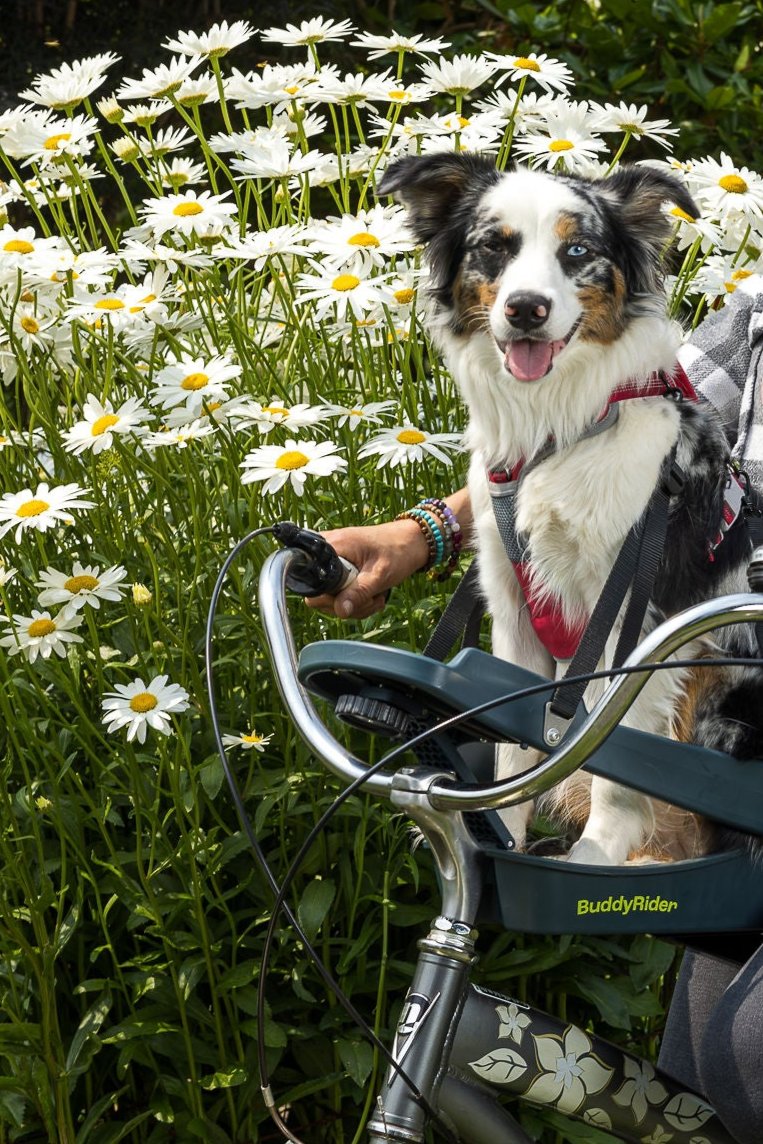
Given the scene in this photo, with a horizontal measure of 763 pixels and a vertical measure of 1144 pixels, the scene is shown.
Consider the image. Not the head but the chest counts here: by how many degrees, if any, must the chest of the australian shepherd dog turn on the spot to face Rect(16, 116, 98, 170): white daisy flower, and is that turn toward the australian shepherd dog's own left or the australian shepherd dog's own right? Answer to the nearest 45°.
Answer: approximately 90° to the australian shepherd dog's own right

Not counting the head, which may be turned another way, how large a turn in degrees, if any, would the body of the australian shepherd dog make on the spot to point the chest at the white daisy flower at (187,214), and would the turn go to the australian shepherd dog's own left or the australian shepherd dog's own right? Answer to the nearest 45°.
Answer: approximately 90° to the australian shepherd dog's own right

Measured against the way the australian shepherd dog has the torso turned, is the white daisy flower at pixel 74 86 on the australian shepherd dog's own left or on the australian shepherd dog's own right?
on the australian shepherd dog's own right

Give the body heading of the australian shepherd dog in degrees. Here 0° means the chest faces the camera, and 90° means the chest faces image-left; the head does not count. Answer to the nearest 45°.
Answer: approximately 45°

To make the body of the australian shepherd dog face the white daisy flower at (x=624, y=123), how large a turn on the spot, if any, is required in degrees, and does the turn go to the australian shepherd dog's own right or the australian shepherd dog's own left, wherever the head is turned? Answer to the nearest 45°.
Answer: approximately 135° to the australian shepherd dog's own right

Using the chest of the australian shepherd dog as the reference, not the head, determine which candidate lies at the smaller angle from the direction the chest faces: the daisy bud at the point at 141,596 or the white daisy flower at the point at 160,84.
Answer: the daisy bud

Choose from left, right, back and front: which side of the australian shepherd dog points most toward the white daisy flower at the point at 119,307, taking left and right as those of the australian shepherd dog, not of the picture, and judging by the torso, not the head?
right

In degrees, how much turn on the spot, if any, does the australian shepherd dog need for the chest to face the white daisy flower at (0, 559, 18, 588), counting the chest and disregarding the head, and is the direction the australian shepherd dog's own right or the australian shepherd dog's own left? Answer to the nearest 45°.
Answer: approximately 45° to the australian shepherd dog's own right

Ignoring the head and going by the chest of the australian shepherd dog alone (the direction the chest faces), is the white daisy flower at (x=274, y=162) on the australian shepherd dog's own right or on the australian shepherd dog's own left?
on the australian shepherd dog's own right

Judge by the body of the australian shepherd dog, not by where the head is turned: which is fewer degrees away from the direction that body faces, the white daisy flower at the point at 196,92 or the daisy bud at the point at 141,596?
the daisy bud

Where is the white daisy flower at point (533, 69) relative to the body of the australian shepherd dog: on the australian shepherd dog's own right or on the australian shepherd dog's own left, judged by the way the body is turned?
on the australian shepherd dog's own right

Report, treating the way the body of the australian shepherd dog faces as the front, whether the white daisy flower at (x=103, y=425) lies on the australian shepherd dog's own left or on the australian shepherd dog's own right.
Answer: on the australian shepherd dog's own right
